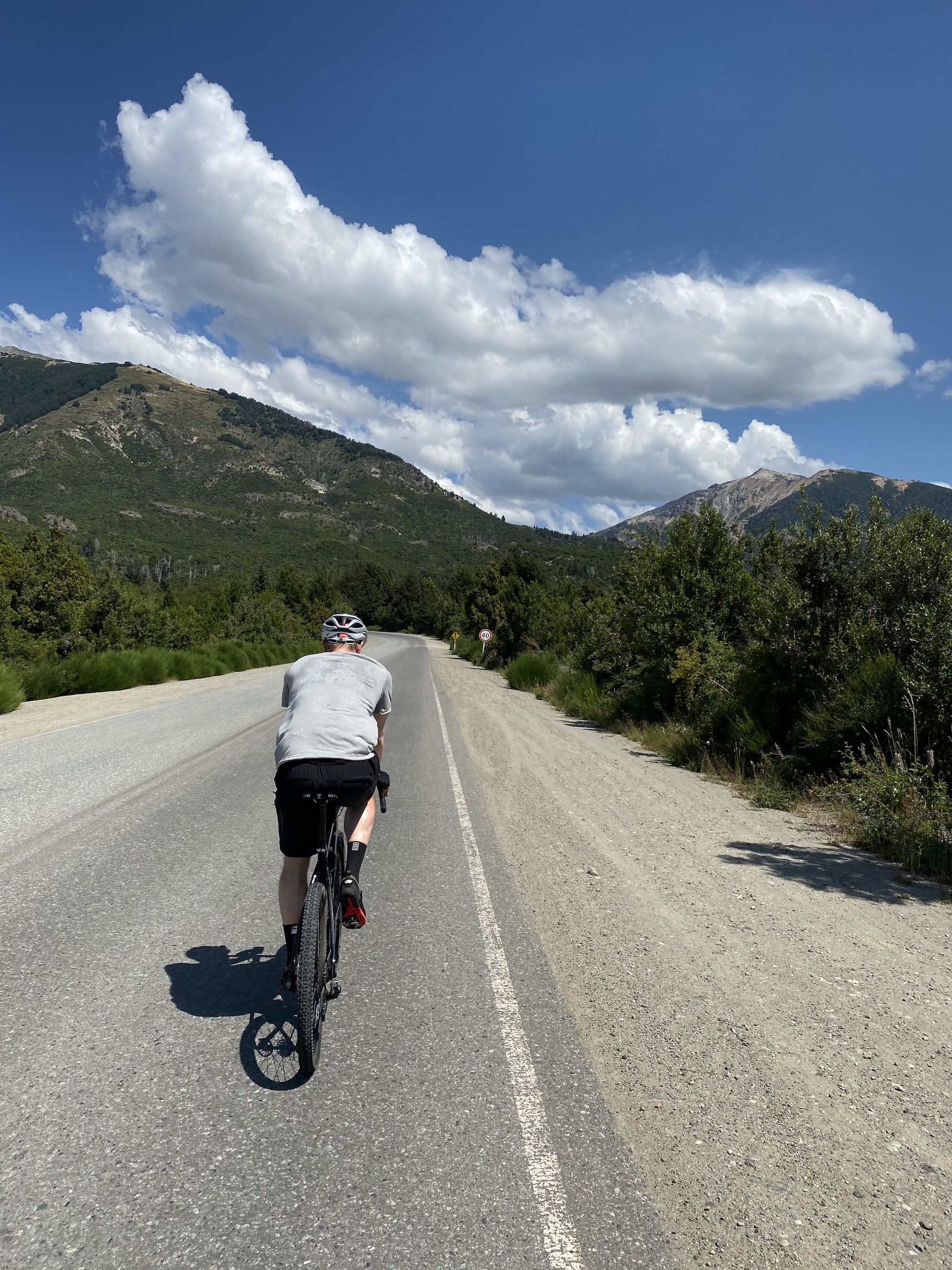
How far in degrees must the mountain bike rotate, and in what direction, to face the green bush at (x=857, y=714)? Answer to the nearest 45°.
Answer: approximately 45° to its right

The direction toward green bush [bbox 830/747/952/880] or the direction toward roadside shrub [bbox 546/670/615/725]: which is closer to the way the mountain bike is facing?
the roadside shrub

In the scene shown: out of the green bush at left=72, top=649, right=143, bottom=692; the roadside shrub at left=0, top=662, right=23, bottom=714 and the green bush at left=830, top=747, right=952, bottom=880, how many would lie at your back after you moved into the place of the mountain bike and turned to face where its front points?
0

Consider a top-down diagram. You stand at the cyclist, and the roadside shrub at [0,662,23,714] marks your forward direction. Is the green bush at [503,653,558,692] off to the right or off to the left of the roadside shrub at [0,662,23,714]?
right

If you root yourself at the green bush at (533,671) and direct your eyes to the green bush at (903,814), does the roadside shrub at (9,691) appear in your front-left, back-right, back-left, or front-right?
front-right

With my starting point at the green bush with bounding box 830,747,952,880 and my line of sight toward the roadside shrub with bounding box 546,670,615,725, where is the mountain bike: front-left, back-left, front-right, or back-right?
back-left

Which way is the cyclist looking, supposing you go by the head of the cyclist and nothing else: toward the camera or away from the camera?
away from the camera

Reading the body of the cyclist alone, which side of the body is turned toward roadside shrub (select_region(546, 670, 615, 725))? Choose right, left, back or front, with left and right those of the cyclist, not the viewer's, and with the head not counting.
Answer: front

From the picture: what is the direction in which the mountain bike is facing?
away from the camera

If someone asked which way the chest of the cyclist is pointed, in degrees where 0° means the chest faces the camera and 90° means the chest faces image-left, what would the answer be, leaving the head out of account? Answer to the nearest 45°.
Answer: approximately 180°
